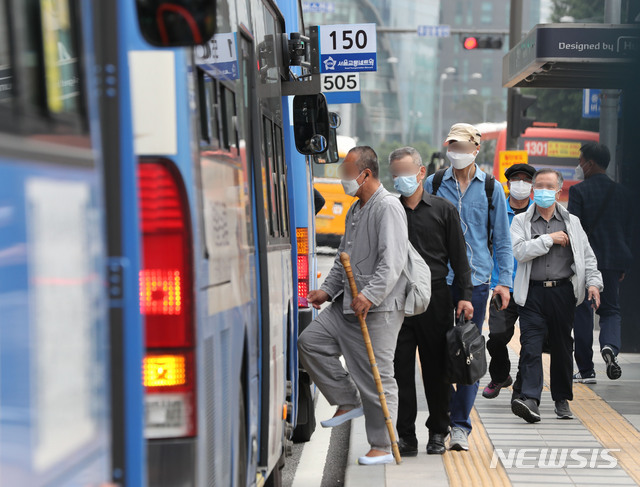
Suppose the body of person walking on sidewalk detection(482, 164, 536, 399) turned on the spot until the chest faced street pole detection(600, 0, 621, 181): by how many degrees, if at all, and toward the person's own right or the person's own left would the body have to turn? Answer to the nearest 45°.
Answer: approximately 180°

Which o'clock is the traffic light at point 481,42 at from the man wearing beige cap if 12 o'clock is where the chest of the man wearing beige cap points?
The traffic light is roughly at 6 o'clock from the man wearing beige cap.

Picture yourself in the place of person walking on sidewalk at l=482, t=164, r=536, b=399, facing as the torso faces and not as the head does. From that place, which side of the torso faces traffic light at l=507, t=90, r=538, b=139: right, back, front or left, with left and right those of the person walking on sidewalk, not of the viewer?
back

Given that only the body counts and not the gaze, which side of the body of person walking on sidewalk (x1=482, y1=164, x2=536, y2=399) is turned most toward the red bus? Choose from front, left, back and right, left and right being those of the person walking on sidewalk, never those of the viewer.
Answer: back

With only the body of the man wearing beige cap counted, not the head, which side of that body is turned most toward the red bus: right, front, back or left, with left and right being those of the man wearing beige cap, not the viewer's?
back

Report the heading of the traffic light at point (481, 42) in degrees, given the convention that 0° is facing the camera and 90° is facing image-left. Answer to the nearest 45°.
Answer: approximately 0°

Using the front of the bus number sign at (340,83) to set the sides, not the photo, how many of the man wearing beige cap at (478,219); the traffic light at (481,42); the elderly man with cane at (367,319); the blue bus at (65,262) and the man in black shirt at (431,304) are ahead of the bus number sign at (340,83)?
4
